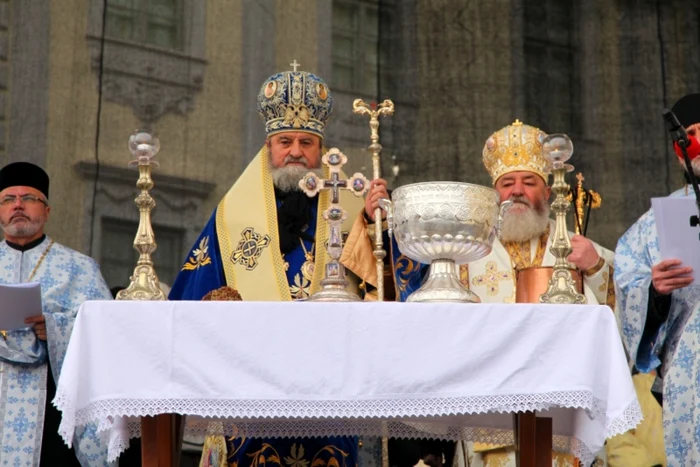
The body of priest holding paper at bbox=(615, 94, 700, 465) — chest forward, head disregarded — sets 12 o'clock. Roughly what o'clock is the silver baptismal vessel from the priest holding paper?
The silver baptismal vessel is roughly at 1 o'clock from the priest holding paper.

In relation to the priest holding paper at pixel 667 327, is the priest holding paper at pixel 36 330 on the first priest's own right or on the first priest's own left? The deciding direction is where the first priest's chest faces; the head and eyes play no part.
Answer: on the first priest's own right

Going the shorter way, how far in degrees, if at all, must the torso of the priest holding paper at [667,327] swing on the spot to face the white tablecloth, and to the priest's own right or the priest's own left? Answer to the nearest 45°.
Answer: approximately 45° to the priest's own right

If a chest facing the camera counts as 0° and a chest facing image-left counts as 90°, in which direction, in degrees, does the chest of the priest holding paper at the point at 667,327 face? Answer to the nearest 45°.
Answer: approximately 0°
